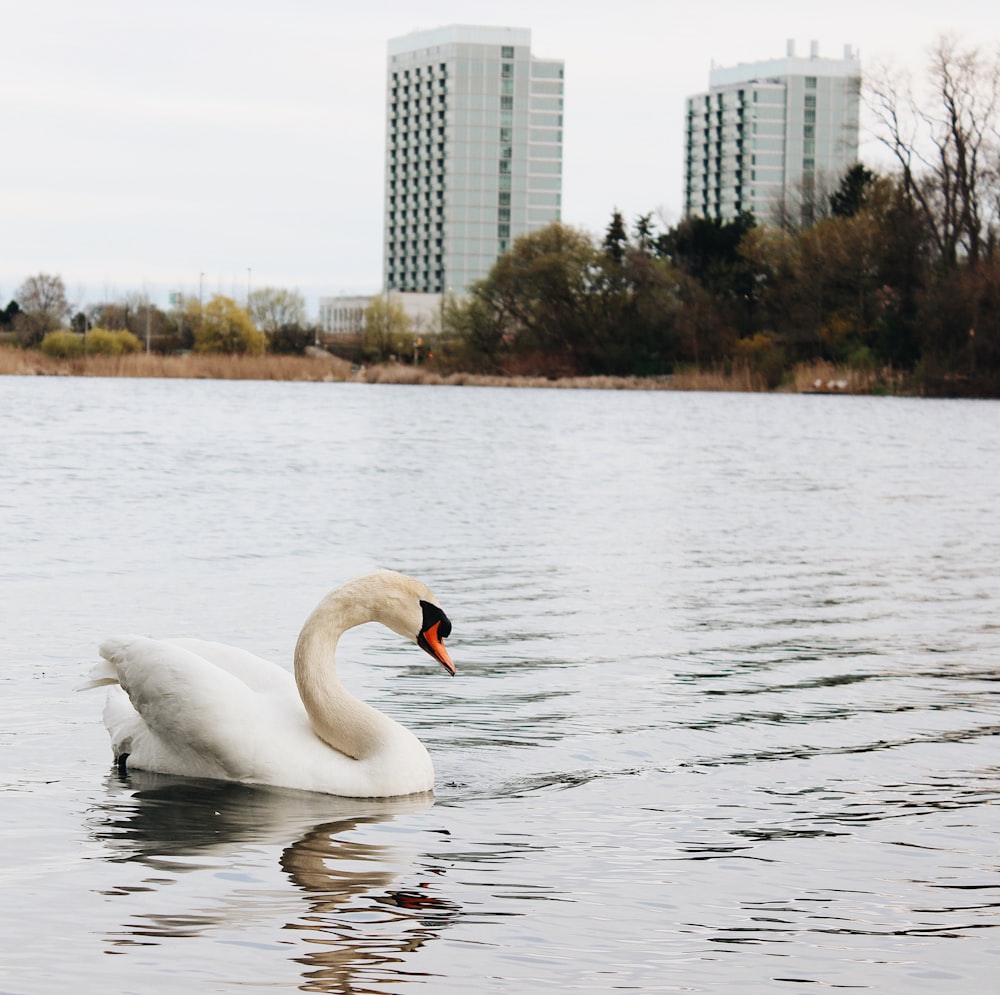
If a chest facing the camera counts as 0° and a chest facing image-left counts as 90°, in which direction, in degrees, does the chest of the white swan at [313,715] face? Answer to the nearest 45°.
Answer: approximately 270°
